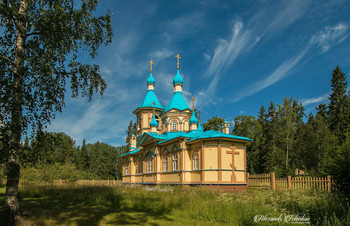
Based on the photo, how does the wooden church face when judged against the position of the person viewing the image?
facing away from the viewer and to the left of the viewer

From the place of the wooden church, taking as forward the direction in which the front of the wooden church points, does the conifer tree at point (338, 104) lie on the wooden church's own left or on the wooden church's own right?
on the wooden church's own right

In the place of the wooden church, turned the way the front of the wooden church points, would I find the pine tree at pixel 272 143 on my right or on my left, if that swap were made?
on my right

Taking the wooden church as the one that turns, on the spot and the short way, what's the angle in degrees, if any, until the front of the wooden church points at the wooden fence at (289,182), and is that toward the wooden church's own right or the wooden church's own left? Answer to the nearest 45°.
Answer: approximately 180°
